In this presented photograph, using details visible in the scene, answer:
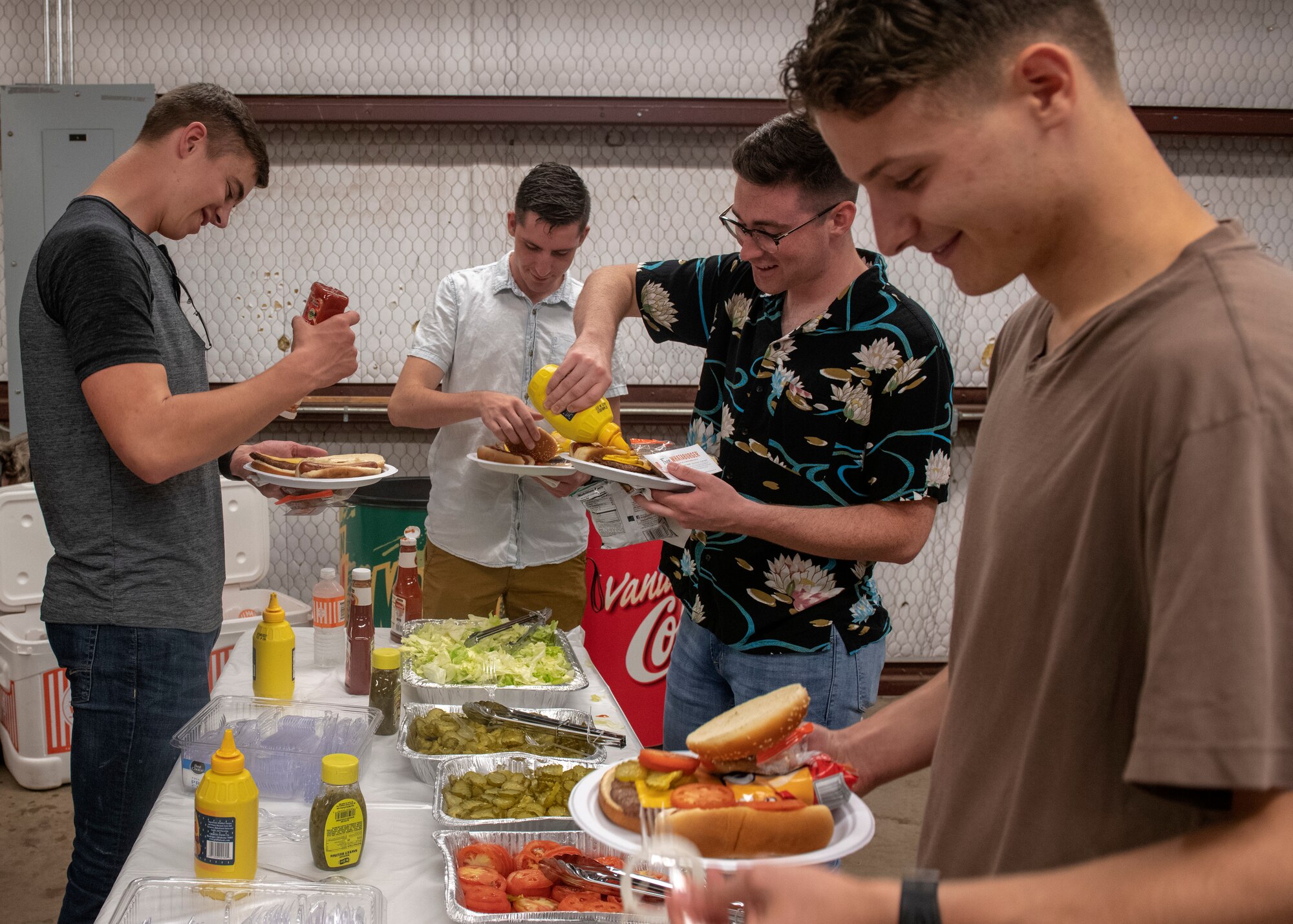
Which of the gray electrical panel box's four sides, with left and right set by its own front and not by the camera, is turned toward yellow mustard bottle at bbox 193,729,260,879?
front

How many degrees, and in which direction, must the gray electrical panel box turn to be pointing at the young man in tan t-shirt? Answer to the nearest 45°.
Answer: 0° — it already faces them

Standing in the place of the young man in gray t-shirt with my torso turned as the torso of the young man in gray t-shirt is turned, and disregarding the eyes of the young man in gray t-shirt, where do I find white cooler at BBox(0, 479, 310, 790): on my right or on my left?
on my left

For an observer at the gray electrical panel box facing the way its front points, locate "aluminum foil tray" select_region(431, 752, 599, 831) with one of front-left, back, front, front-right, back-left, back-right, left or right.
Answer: front

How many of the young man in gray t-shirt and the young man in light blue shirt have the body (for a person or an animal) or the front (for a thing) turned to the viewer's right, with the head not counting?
1

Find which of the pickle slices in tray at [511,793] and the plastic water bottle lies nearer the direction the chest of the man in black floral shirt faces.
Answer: the pickle slices in tray

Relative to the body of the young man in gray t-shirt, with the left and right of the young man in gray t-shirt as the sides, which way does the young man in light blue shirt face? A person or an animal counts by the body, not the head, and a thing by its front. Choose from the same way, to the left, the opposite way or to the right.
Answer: to the right

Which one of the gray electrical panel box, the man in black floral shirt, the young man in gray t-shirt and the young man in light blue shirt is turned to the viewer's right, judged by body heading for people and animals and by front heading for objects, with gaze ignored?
the young man in gray t-shirt

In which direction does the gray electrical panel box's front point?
toward the camera

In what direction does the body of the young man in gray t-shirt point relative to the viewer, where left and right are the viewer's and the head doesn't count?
facing to the right of the viewer

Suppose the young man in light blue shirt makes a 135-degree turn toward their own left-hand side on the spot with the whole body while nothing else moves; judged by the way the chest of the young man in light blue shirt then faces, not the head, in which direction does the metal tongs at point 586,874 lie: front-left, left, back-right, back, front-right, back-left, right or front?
back-right

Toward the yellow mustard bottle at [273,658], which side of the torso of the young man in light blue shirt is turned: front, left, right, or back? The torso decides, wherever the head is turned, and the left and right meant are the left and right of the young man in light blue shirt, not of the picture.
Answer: front

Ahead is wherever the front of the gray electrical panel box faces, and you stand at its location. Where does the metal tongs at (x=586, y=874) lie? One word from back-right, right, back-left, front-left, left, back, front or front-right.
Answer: front

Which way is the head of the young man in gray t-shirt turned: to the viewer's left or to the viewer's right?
to the viewer's right

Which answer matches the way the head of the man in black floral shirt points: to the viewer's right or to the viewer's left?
to the viewer's left
